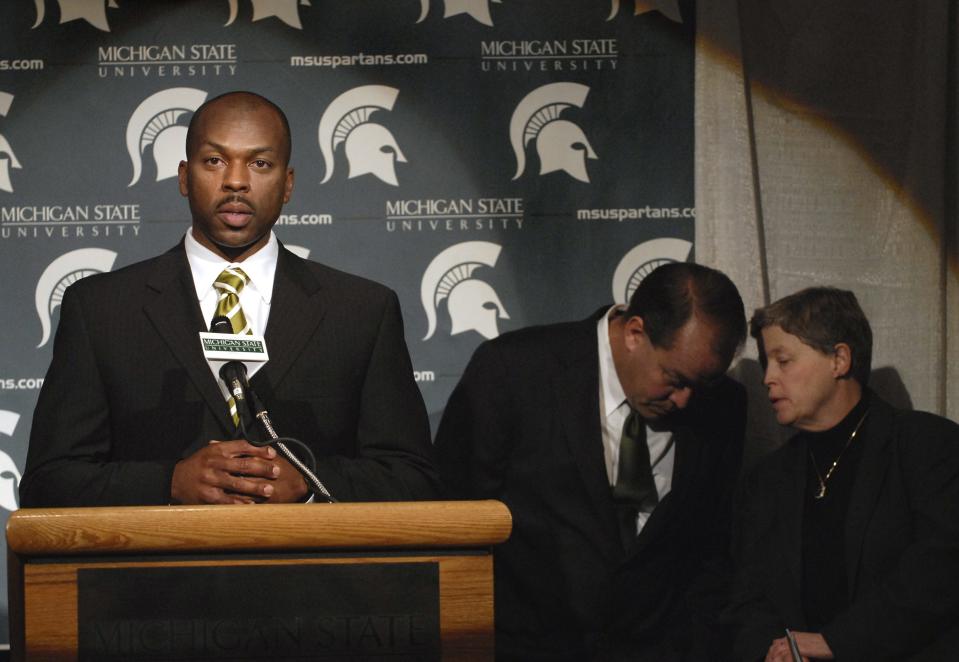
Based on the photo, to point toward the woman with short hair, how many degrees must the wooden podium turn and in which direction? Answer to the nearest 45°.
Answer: approximately 135° to its left

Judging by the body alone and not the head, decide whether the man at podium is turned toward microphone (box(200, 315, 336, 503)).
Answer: yes

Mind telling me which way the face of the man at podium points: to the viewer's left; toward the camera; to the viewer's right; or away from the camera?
toward the camera

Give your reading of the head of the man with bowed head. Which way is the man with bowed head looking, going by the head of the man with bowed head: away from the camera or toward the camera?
toward the camera

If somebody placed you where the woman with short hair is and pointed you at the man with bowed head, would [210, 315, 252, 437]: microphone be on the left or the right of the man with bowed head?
left

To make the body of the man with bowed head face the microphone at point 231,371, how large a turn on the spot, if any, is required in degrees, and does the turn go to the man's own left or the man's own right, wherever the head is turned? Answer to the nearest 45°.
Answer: approximately 90° to the man's own right

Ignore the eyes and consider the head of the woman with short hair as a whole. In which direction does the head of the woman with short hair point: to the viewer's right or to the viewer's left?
to the viewer's left

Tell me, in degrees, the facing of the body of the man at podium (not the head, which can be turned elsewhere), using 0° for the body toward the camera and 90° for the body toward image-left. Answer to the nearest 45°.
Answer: approximately 0°

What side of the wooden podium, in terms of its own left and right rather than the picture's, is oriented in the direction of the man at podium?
back

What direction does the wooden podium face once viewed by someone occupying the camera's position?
facing the viewer

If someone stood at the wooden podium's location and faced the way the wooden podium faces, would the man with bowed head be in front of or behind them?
behind

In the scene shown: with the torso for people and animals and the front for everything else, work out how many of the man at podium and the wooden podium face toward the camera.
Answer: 2

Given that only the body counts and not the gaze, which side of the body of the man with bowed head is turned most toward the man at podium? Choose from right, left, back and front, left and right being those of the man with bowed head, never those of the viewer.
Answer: right

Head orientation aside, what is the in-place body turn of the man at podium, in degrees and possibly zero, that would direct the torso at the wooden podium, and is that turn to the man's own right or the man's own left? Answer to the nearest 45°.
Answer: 0° — they already face it

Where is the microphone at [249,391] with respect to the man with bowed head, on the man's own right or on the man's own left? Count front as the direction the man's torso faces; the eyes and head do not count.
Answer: on the man's own right

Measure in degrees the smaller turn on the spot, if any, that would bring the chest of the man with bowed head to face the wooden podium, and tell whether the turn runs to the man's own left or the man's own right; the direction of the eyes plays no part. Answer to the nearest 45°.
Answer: approximately 45° to the man's own right
